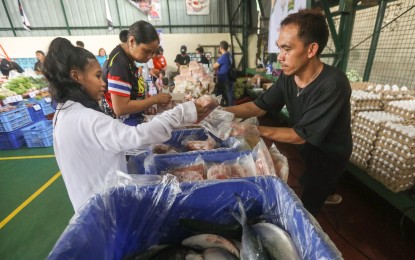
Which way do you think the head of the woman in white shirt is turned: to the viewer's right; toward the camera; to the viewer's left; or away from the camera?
to the viewer's right

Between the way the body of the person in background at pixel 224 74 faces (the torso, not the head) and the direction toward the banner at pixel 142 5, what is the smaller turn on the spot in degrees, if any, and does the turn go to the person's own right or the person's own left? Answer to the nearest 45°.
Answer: approximately 45° to the person's own right

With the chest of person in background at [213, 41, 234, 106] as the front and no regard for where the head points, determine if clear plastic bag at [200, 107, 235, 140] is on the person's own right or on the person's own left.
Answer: on the person's own left

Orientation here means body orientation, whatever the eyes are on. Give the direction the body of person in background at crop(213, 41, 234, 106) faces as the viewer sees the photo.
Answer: to the viewer's left

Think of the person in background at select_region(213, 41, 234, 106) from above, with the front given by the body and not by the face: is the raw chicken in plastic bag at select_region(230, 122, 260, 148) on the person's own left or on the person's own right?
on the person's own left

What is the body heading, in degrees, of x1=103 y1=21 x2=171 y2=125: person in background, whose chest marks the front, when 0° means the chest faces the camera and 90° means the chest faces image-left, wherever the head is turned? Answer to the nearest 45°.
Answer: approximately 270°

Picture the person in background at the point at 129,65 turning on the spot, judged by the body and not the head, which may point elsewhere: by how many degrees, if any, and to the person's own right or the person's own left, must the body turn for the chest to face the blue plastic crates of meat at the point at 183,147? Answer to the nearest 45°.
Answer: approximately 45° to the person's own right

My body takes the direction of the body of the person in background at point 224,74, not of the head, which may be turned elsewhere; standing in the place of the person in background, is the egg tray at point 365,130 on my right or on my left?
on my left
